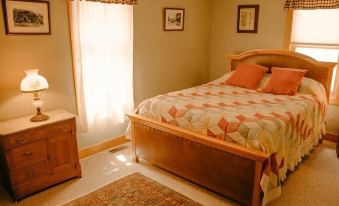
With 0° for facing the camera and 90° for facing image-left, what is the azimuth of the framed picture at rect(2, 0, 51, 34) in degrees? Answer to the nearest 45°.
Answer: approximately 315°

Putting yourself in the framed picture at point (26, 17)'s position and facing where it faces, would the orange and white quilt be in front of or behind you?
in front

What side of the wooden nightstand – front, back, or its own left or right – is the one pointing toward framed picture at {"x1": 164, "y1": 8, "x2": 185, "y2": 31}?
left

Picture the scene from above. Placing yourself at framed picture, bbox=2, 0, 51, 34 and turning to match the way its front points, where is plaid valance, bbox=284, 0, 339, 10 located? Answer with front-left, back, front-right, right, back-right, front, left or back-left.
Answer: front-left

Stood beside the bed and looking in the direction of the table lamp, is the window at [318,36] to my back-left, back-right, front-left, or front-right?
back-right

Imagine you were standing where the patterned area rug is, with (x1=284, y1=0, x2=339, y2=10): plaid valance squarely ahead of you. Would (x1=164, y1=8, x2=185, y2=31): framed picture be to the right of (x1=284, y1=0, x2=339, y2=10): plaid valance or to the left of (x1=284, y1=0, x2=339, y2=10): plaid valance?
left

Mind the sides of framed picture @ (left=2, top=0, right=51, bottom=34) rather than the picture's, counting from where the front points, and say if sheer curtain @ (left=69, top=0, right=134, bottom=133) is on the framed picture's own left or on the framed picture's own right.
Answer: on the framed picture's own left

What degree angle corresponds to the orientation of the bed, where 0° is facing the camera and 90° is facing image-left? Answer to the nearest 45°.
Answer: approximately 45°

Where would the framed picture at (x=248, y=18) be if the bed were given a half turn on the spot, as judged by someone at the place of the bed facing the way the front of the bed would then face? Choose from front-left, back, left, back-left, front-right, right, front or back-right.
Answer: front-left

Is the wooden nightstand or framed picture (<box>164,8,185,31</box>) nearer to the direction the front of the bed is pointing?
the wooden nightstand
